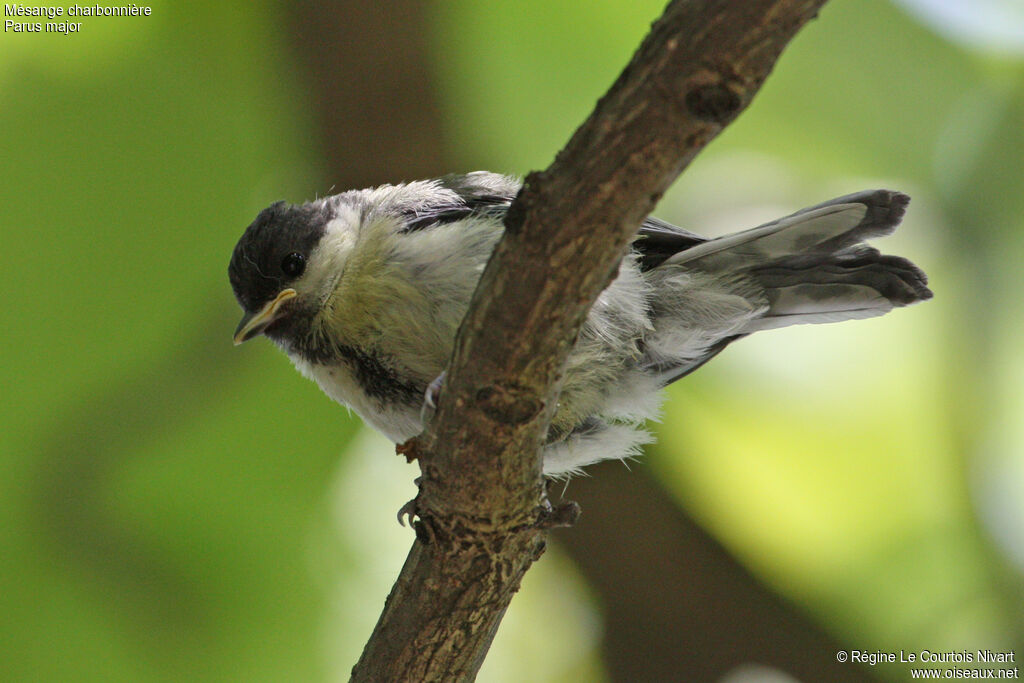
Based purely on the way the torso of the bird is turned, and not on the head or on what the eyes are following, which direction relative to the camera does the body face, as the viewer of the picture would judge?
to the viewer's left
